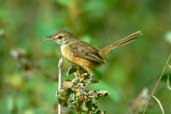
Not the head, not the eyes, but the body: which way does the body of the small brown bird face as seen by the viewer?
to the viewer's left
